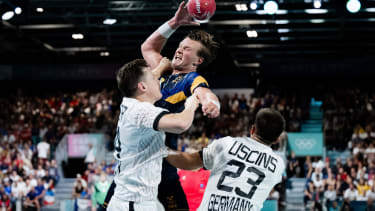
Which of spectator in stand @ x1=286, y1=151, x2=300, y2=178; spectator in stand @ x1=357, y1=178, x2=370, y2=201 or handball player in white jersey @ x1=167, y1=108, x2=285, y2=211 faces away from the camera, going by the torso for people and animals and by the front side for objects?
the handball player in white jersey

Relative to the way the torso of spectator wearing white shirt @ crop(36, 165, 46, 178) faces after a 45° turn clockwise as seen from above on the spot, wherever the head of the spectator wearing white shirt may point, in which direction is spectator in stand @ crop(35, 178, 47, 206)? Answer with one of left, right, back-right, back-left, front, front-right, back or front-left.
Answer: front-left

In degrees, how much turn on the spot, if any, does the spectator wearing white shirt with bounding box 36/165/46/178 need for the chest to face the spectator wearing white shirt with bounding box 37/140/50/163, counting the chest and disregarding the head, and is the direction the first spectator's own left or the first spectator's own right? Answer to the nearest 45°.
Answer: approximately 180°

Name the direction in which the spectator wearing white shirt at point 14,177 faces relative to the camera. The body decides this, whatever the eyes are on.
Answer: toward the camera

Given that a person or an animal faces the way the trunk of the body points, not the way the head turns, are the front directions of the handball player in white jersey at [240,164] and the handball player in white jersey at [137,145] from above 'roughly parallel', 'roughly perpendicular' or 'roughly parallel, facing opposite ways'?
roughly perpendicular

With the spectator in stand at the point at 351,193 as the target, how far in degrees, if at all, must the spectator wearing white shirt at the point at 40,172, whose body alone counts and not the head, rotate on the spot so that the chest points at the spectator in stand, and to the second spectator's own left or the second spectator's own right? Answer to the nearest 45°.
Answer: approximately 45° to the second spectator's own left

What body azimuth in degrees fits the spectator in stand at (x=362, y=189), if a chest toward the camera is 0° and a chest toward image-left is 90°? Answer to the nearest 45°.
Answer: approximately 0°

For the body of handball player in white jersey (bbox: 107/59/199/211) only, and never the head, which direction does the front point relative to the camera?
to the viewer's right

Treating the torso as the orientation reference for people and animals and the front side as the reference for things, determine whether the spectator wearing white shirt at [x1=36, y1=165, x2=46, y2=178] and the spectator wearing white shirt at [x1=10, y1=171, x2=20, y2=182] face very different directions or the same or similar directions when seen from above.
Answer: same or similar directions

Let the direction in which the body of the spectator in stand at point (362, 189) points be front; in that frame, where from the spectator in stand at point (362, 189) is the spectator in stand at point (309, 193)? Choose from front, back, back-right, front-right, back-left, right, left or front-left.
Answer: right

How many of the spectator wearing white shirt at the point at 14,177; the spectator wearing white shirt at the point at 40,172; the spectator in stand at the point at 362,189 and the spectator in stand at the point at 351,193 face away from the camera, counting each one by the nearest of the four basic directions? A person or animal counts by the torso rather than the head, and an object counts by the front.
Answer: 0

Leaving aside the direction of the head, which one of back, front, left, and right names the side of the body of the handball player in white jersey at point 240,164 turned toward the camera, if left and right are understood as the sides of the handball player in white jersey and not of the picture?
back
